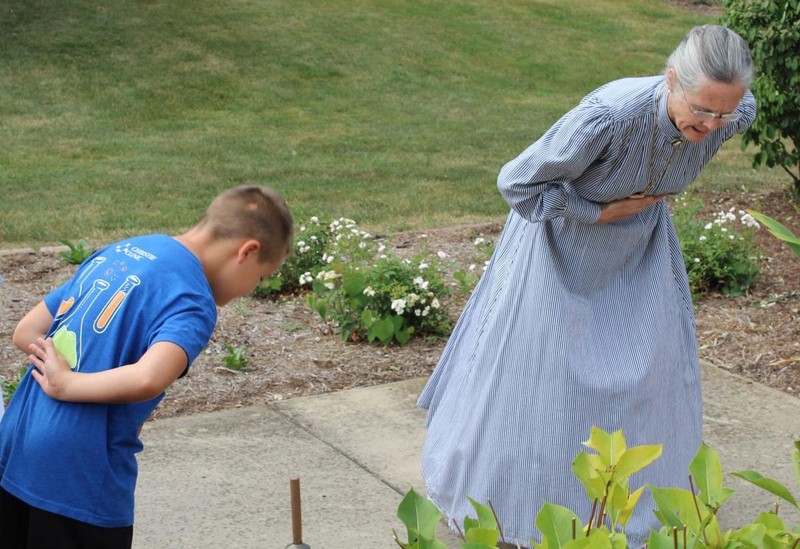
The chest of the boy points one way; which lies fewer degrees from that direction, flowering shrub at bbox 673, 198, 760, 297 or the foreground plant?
the flowering shrub

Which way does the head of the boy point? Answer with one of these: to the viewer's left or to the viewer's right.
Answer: to the viewer's right

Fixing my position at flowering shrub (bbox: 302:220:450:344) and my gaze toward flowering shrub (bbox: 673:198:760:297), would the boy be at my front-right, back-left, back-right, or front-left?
back-right

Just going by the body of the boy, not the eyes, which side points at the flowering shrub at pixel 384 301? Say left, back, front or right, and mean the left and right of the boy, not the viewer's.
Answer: front

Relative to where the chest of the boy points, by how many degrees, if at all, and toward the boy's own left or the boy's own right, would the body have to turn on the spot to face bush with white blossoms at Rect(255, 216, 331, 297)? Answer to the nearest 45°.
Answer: approximately 45° to the boy's own left

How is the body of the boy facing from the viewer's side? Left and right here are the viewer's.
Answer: facing away from the viewer and to the right of the viewer

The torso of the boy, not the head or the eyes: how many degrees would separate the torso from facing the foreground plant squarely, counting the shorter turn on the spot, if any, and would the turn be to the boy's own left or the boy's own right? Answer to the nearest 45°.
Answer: approximately 90° to the boy's own right

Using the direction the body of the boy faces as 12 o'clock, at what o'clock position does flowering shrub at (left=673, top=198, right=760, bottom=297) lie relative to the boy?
The flowering shrub is roughly at 12 o'clock from the boy.
